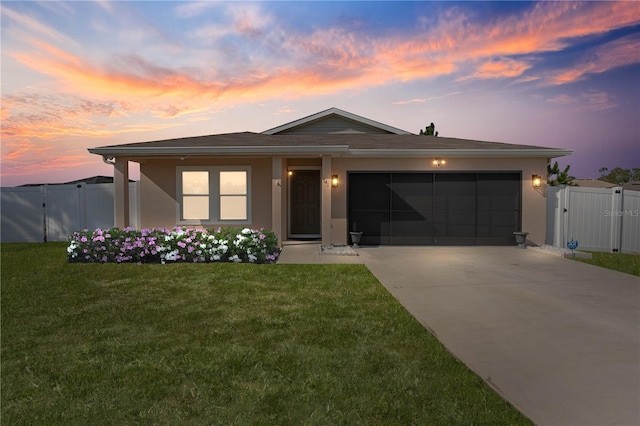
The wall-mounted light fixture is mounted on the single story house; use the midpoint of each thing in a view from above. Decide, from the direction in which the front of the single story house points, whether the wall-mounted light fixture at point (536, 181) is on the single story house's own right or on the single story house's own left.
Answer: on the single story house's own left

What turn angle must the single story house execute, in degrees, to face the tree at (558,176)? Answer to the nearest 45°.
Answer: approximately 135° to its left

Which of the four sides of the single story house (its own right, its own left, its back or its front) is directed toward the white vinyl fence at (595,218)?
left

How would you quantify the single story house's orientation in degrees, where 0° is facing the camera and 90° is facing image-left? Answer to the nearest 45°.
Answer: approximately 0°

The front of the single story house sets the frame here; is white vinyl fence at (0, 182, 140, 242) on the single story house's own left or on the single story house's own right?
on the single story house's own right

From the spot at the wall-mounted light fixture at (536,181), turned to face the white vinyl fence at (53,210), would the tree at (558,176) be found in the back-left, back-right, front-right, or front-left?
back-right
